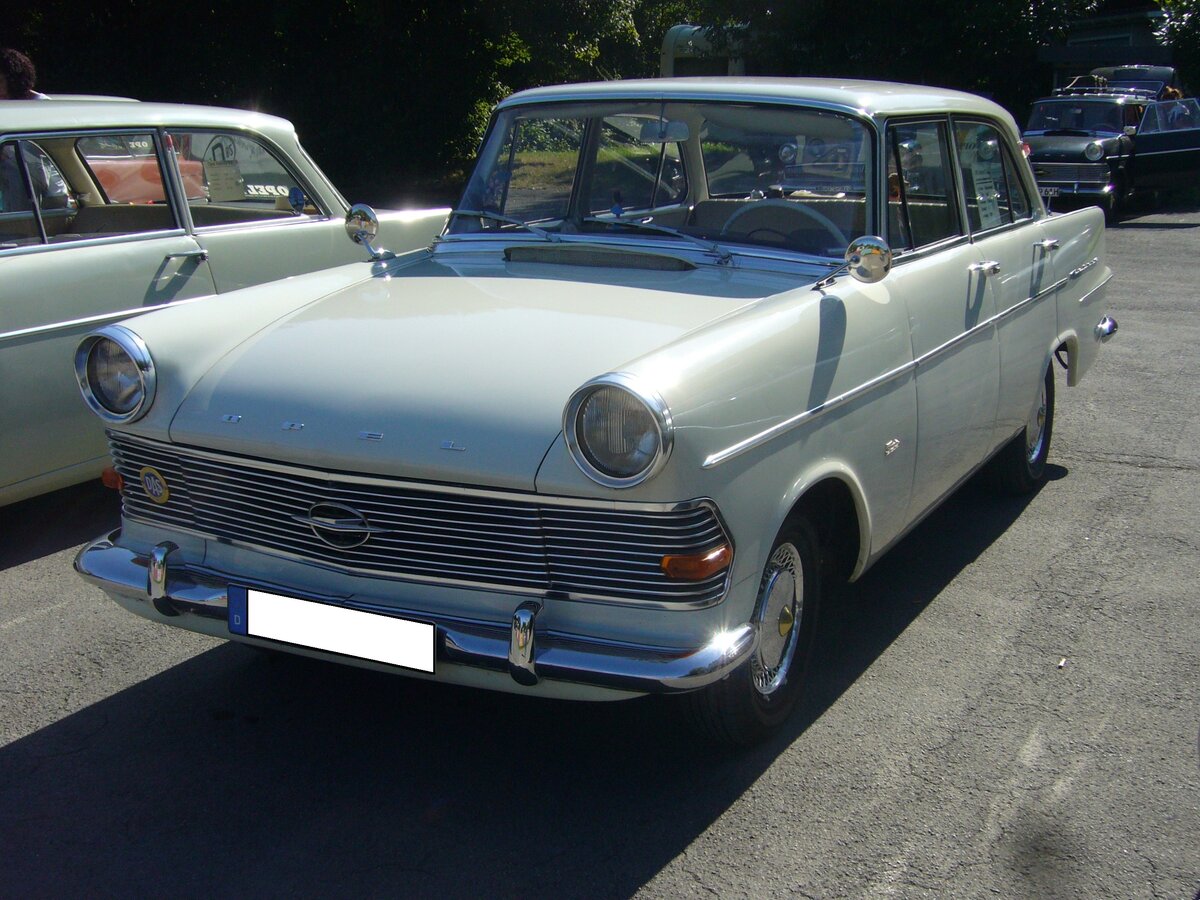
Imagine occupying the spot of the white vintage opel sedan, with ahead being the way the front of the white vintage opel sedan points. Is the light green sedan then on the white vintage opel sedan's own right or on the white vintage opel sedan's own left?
on the white vintage opel sedan's own right

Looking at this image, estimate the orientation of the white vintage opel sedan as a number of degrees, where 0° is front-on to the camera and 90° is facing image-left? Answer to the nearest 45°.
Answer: approximately 45°

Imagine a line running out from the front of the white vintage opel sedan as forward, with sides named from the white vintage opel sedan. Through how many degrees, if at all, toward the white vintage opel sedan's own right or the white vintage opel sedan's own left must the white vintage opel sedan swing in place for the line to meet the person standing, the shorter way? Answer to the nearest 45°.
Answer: approximately 90° to the white vintage opel sedan's own right

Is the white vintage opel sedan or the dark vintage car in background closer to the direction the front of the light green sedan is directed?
the white vintage opel sedan
